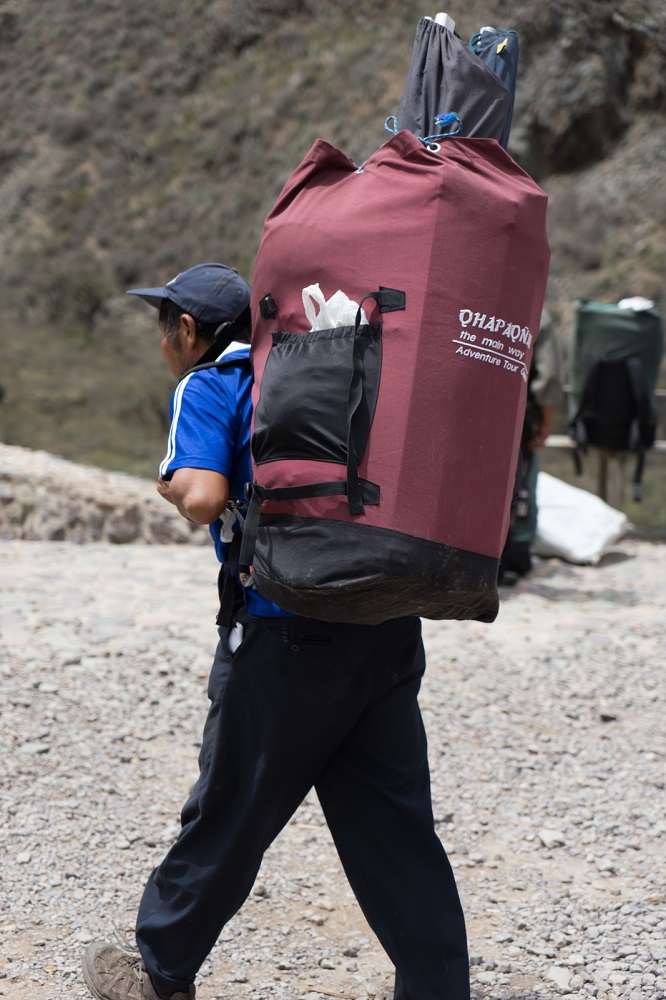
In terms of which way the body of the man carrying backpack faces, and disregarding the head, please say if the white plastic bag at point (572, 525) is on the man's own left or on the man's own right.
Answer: on the man's own right

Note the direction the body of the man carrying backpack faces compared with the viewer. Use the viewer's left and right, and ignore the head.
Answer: facing away from the viewer and to the left of the viewer
